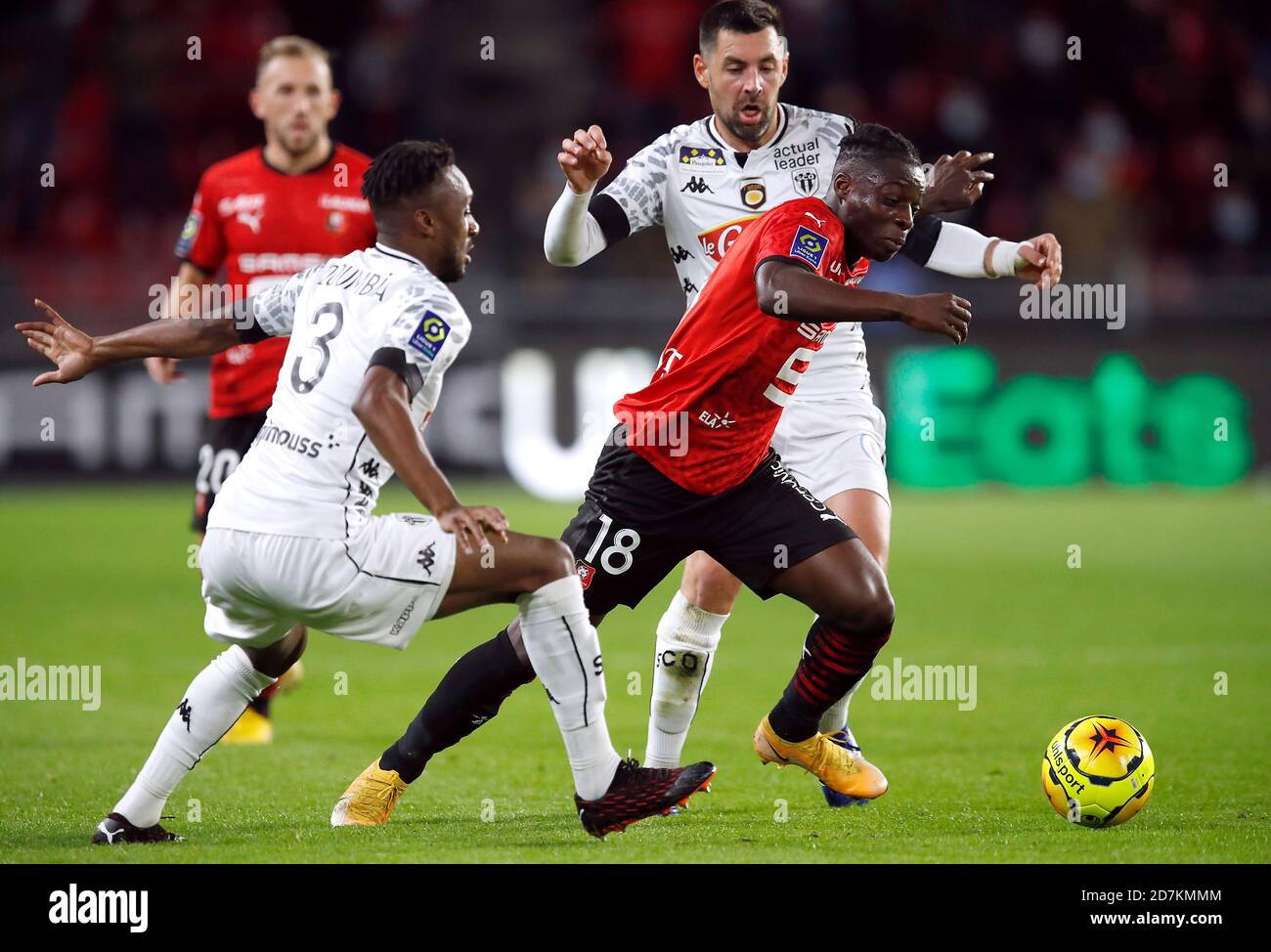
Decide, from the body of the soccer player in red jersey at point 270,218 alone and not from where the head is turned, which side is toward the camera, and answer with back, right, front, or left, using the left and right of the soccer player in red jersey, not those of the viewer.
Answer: front

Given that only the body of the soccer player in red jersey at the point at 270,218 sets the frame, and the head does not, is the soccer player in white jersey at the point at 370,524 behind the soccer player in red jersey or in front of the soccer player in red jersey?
in front

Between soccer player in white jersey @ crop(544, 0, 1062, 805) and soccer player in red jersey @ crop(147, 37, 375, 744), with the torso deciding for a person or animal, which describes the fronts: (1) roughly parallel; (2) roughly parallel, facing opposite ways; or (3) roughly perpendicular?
roughly parallel

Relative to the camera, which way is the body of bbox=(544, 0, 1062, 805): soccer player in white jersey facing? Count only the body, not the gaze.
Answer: toward the camera

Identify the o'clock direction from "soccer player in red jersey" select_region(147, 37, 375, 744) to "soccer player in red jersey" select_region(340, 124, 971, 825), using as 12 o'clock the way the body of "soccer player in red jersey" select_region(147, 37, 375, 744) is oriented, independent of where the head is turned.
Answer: "soccer player in red jersey" select_region(340, 124, 971, 825) is roughly at 11 o'clock from "soccer player in red jersey" select_region(147, 37, 375, 744).

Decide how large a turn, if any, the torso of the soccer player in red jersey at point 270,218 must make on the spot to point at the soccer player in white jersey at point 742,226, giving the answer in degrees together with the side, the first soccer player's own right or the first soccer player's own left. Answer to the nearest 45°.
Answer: approximately 45° to the first soccer player's own left

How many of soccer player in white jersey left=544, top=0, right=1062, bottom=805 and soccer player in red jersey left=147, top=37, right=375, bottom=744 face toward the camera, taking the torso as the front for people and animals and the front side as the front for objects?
2

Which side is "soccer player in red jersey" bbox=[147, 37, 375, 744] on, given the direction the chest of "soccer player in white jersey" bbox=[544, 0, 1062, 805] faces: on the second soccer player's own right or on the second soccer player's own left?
on the second soccer player's own right

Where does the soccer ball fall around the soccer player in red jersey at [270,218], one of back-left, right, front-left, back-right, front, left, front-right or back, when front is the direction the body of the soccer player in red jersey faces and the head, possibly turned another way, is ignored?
front-left
